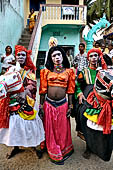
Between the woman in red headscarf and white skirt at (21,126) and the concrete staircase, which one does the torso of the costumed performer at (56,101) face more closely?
the woman in red headscarf and white skirt

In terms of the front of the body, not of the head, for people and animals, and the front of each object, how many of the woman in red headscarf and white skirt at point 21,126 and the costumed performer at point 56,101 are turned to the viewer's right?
0

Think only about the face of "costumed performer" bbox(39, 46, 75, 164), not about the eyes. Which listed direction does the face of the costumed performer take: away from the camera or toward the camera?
toward the camera

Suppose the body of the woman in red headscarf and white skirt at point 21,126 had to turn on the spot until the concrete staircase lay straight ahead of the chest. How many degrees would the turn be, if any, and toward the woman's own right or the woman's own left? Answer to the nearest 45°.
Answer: approximately 135° to the woman's own right

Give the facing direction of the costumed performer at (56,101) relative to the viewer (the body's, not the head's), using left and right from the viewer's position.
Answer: facing the viewer

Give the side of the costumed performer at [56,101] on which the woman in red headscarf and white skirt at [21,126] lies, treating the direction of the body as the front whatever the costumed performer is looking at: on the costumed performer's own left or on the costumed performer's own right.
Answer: on the costumed performer's own right
